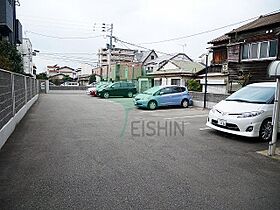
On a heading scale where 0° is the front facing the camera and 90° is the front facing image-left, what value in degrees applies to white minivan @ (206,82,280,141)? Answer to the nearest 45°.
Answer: approximately 45°

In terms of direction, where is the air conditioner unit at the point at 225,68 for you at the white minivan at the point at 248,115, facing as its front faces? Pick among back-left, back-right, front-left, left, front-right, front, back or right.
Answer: back-right

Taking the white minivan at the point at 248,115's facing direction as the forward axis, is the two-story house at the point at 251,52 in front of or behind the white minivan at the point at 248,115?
behind
